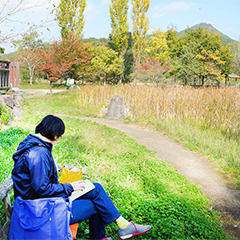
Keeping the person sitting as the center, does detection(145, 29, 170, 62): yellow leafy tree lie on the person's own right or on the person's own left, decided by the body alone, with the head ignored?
on the person's own left

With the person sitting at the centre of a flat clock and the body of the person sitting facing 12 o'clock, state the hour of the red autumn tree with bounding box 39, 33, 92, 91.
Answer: The red autumn tree is roughly at 9 o'clock from the person sitting.

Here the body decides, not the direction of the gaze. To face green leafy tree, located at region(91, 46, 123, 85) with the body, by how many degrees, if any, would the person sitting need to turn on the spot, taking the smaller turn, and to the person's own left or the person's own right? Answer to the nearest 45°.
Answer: approximately 90° to the person's own left

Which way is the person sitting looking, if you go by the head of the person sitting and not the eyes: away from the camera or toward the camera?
away from the camera

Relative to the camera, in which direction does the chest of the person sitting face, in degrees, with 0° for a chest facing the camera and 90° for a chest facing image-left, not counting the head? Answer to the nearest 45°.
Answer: approximately 270°

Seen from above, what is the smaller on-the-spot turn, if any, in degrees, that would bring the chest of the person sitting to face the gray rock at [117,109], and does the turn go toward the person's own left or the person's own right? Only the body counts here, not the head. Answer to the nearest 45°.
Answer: approximately 90° to the person's own left
